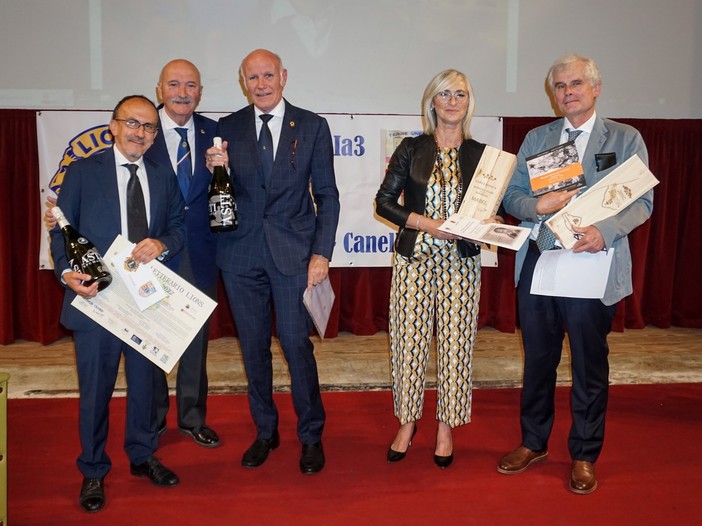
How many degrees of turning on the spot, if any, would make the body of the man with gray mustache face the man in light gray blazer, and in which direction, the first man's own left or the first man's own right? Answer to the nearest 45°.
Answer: approximately 45° to the first man's own left

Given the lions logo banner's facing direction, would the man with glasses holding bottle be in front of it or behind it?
in front

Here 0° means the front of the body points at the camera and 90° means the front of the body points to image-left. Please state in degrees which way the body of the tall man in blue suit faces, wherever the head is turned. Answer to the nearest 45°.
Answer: approximately 0°

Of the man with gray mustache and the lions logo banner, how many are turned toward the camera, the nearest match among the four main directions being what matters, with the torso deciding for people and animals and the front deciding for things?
2

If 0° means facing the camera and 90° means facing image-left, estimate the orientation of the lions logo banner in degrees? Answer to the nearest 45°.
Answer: approximately 0°

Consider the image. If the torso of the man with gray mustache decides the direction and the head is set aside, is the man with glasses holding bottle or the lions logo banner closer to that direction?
the man with glasses holding bottle

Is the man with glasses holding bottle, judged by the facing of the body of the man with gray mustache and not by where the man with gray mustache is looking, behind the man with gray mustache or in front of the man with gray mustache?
in front

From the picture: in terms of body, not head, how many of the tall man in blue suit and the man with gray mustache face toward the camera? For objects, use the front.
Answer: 2

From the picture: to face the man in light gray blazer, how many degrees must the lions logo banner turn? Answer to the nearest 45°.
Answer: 0° — it already faces them
